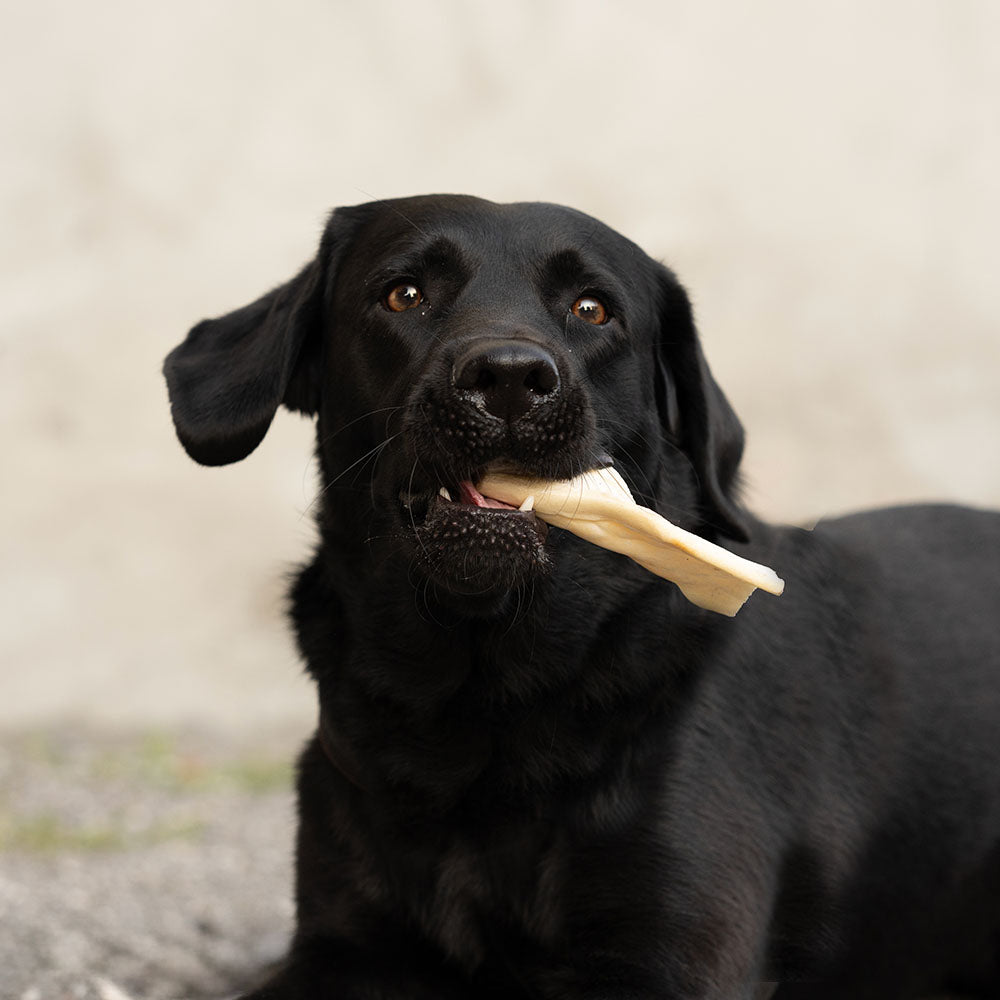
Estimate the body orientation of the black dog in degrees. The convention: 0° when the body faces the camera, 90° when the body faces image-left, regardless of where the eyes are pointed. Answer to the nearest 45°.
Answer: approximately 45°
